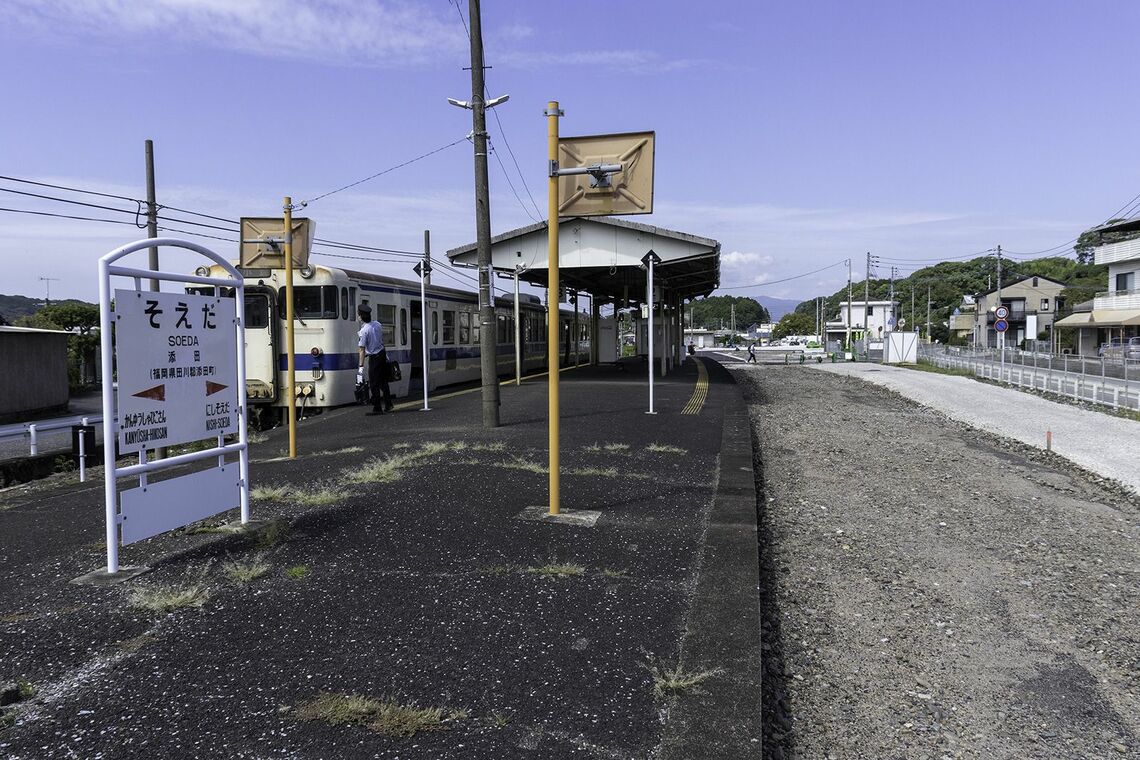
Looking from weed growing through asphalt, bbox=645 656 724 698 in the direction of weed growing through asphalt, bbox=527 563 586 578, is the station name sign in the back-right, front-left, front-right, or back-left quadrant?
front-left

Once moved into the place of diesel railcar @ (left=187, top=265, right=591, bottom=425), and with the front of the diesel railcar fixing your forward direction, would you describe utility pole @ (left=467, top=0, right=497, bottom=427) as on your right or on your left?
on your left

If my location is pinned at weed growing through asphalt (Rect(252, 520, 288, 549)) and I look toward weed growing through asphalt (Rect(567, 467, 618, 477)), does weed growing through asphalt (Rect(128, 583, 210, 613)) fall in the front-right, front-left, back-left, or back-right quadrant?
back-right

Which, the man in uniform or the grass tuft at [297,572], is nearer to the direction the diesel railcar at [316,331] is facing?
the grass tuft

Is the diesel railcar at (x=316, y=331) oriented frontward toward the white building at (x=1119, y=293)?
no

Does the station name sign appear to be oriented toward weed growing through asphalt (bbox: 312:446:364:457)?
no

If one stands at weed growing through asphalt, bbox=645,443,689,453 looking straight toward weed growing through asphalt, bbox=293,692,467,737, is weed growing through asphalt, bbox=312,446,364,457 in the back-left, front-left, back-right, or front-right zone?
front-right

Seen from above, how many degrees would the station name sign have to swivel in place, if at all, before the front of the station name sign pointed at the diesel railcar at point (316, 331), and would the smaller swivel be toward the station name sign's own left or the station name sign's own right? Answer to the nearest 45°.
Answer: approximately 135° to the station name sign's own left

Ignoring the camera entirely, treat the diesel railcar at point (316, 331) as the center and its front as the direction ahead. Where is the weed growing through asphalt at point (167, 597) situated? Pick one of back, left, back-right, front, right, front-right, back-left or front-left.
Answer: front-left

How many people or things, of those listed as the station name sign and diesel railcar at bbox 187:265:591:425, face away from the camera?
0

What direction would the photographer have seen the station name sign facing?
facing the viewer and to the right of the viewer

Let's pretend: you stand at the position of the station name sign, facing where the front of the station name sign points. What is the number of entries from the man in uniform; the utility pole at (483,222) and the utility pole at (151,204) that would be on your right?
0

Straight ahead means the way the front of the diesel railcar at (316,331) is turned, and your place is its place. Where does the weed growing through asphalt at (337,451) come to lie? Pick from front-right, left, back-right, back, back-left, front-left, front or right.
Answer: front-left

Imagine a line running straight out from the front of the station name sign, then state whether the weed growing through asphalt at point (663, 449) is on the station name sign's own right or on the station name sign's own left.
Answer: on the station name sign's own left

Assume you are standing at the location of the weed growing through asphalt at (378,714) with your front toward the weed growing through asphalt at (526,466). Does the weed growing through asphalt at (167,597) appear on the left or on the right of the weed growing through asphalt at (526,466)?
left

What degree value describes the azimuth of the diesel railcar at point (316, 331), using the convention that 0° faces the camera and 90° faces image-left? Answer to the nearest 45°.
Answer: approximately 45°
